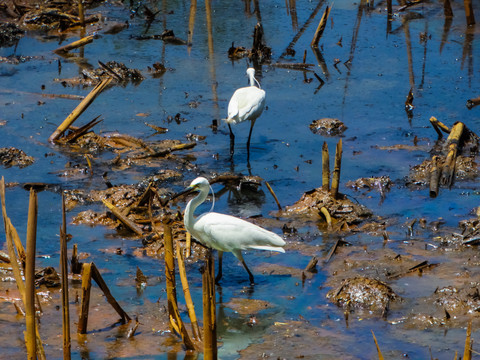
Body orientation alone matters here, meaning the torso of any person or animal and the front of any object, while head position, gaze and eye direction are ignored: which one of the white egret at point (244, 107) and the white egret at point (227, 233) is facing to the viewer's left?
the white egret at point (227, 233)

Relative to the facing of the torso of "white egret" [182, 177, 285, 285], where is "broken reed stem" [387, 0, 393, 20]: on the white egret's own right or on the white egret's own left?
on the white egret's own right

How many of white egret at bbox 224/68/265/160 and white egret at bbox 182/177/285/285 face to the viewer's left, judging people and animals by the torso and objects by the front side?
1

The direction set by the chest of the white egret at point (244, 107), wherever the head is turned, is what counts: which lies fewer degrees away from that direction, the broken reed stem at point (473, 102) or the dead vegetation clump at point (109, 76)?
the broken reed stem

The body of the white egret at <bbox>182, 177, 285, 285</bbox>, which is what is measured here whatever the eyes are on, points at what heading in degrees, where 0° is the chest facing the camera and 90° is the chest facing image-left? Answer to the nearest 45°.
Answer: approximately 90°

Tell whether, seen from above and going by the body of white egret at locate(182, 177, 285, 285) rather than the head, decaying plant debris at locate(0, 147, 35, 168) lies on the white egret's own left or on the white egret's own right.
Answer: on the white egret's own right

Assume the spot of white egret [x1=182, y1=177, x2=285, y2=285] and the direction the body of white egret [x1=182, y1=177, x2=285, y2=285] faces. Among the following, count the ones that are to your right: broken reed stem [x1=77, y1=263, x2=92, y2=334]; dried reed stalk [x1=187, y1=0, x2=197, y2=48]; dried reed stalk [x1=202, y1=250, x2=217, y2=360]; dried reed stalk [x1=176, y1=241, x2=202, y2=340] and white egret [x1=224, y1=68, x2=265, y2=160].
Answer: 2
